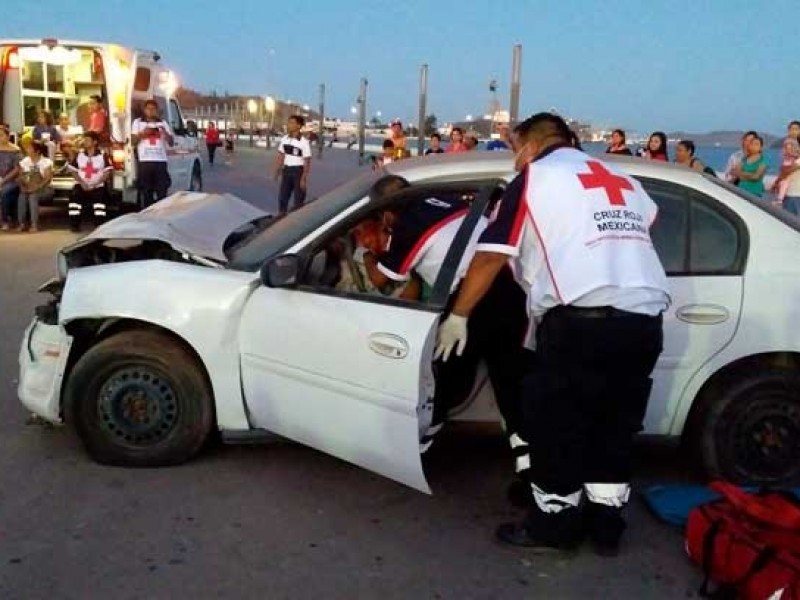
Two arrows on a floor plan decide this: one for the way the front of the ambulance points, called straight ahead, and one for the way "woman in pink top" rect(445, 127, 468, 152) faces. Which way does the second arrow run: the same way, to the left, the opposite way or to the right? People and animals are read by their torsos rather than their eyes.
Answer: the opposite way

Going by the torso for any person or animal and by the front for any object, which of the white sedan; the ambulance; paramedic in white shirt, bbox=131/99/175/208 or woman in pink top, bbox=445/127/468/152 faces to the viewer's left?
the white sedan

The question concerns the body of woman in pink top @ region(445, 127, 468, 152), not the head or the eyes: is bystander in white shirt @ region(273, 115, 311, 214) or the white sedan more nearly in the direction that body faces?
the white sedan

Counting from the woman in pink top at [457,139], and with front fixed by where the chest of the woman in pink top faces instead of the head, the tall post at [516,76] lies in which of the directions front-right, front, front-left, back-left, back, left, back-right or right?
back-left

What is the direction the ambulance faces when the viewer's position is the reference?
facing away from the viewer and to the right of the viewer

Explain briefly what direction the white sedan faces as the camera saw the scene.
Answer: facing to the left of the viewer

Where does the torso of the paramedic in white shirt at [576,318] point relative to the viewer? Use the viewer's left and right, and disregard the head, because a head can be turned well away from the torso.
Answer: facing away from the viewer and to the left of the viewer

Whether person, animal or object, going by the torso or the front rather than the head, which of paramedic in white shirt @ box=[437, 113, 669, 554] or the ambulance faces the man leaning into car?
the paramedic in white shirt

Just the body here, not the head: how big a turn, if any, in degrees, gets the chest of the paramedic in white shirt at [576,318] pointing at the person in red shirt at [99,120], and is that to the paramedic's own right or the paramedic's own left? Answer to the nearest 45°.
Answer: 0° — they already face them

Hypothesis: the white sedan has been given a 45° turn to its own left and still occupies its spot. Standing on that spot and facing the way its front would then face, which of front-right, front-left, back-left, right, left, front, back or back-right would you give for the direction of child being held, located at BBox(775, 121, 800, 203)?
back

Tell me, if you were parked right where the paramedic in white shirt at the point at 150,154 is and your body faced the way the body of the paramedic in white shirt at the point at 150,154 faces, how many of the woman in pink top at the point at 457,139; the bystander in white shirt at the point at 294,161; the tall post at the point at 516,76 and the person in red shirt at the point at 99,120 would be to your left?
3

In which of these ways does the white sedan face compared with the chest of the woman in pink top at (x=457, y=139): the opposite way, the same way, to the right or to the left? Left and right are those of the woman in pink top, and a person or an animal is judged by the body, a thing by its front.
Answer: to the right

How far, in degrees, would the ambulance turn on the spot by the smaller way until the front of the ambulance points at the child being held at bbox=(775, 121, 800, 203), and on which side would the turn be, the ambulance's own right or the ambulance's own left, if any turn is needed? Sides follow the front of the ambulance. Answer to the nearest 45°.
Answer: approximately 90° to the ambulance's own right

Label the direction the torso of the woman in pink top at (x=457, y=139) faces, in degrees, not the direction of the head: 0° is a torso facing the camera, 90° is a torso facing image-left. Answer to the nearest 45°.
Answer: approximately 0°

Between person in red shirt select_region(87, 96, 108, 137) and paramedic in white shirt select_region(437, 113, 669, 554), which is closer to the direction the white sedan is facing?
the person in red shirt

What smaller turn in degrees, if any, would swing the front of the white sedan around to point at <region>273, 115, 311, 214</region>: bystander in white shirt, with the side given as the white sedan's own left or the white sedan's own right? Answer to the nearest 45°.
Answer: approximately 90° to the white sedan's own right
